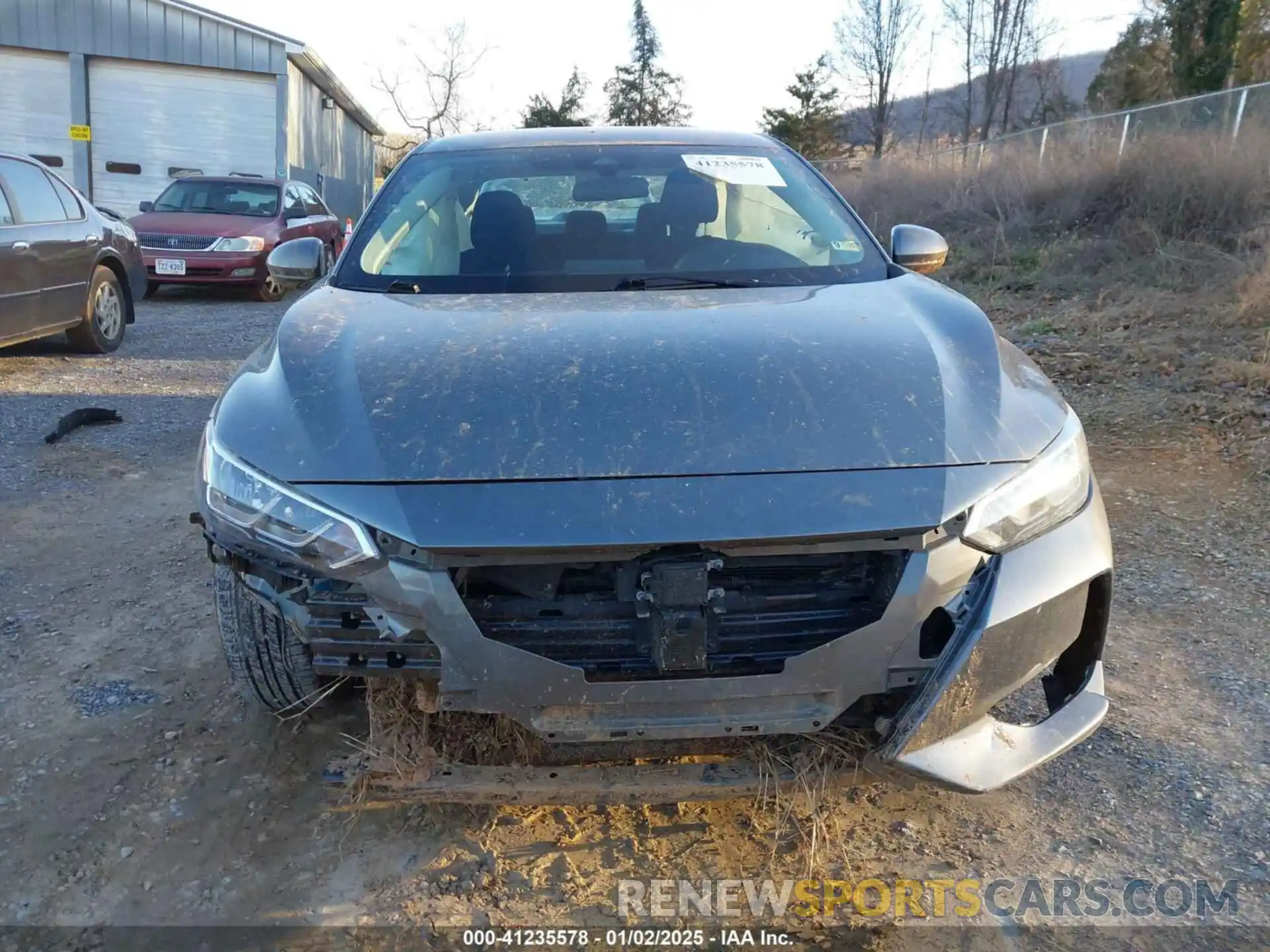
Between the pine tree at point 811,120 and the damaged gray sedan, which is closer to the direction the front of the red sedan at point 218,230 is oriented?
the damaged gray sedan

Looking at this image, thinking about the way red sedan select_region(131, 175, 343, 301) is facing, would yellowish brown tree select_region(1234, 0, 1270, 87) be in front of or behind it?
behind

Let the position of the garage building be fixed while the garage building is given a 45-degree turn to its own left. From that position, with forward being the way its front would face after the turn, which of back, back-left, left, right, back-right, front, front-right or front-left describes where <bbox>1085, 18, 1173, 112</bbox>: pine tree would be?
front-left

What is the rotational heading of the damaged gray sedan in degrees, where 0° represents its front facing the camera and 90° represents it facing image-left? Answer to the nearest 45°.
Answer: approximately 0°

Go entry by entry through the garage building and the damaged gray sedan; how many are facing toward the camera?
2

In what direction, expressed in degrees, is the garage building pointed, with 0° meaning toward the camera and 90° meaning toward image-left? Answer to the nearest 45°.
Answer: approximately 0°

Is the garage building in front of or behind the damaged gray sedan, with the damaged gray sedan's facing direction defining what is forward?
behind

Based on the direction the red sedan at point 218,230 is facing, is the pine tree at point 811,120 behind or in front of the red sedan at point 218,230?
behind

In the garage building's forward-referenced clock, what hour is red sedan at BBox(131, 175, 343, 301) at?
The red sedan is roughly at 12 o'clock from the garage building.

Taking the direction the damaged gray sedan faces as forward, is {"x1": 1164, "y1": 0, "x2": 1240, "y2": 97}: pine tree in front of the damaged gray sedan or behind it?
behind

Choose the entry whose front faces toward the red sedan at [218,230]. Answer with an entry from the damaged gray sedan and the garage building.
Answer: the garage building
